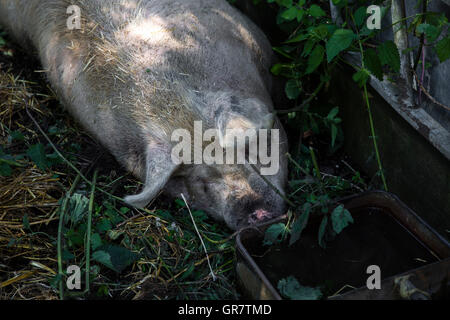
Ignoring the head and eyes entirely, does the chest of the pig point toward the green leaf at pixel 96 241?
no

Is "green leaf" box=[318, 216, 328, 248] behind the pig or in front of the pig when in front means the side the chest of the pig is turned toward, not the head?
in front

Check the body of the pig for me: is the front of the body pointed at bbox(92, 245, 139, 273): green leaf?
no

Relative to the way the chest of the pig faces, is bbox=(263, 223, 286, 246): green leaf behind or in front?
in front

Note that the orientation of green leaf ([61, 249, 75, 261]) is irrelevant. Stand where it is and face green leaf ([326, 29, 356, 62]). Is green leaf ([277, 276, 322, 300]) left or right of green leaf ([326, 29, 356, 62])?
right

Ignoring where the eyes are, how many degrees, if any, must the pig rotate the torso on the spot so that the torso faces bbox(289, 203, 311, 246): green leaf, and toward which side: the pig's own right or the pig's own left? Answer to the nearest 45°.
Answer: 0° — it already faces it

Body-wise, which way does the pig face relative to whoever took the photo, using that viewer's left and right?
facing the viewer and to the right of the viewer

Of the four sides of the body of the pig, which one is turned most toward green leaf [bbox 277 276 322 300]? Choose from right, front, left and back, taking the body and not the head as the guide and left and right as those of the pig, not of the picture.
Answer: front

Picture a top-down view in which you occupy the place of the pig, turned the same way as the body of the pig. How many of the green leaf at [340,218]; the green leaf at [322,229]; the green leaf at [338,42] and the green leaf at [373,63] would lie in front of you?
4

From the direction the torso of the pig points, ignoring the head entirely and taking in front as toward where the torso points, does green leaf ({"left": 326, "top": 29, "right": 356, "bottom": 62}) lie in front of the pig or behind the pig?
in front
